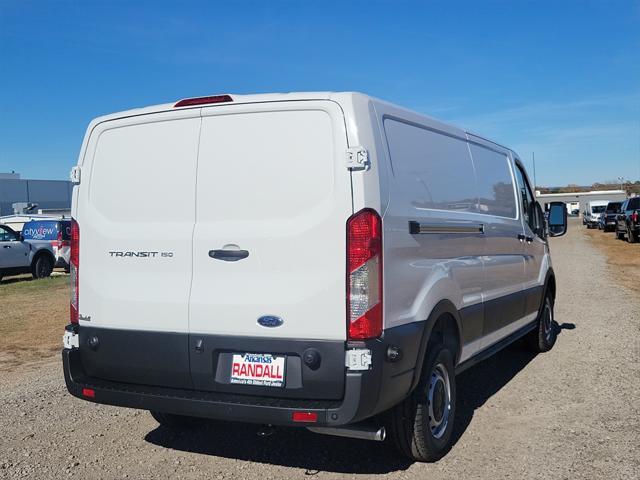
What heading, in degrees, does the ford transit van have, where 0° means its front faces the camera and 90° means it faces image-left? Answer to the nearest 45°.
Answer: approximately 225°

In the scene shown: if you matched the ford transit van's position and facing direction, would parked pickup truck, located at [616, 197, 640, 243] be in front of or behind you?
in front
